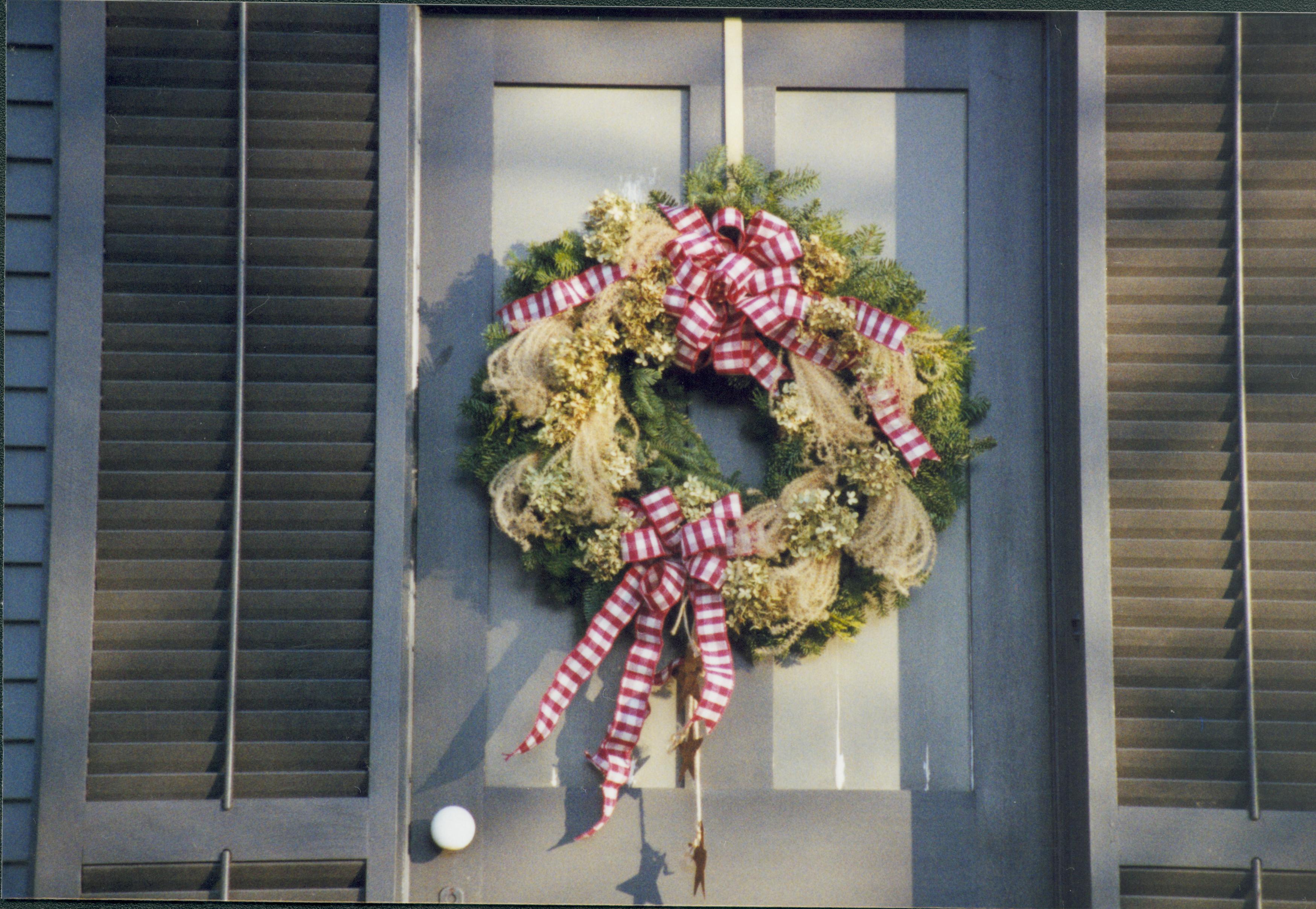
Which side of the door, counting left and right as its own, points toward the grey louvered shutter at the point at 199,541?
right

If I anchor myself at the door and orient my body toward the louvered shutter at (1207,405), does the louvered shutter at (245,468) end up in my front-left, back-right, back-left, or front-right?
back-right

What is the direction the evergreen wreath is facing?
toward the camera

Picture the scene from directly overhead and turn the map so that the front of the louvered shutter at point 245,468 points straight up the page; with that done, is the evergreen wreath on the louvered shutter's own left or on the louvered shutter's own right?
on the louvered shutter's own left

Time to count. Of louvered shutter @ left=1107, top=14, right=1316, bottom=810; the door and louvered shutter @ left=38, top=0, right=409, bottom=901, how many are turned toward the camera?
3

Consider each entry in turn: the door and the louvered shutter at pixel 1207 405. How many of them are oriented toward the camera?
2

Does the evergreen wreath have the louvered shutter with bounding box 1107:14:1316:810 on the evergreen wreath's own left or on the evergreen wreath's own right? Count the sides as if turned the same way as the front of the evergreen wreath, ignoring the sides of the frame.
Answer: on the evergreen wreath's own left

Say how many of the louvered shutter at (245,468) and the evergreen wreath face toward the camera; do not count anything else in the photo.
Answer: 2

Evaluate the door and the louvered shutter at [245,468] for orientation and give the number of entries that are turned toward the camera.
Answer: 2

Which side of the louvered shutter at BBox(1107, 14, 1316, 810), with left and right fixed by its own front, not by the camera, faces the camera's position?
front

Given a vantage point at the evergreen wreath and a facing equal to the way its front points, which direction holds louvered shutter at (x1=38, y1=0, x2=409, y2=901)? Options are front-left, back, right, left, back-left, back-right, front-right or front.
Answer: right

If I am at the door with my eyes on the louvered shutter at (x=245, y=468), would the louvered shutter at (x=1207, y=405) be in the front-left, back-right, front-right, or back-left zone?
back-left

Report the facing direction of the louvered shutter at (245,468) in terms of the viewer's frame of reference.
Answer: facing the viewer
